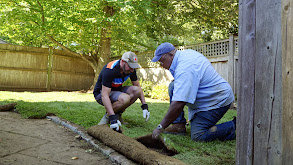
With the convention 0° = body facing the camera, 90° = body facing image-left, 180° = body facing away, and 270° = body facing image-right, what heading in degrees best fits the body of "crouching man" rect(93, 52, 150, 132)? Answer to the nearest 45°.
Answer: approximately 315°

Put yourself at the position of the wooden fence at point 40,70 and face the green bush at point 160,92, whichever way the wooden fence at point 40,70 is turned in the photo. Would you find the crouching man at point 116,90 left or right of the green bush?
right

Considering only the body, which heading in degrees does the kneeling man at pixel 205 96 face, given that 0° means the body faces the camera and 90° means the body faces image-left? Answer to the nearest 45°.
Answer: approximately 90°

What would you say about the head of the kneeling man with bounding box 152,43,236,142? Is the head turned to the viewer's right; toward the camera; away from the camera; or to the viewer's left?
to the viewer's left

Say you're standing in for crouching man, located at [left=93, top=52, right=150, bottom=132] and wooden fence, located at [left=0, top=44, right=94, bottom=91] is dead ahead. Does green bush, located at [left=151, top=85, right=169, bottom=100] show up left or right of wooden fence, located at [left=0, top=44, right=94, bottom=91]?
right

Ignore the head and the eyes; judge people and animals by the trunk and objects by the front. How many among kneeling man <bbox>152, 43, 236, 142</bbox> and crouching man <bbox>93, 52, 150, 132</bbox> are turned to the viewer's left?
1

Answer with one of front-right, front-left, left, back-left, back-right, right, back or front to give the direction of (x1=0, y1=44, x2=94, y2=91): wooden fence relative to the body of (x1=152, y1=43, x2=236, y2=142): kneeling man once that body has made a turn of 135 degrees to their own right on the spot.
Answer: left

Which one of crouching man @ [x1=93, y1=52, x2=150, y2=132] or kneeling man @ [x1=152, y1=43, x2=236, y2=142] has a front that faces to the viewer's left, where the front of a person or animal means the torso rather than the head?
kneeling man @ [x1=152, y1=43, x2=236, y2=142]

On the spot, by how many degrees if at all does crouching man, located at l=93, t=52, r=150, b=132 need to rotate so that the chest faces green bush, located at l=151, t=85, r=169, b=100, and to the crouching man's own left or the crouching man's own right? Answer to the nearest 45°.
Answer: approximately 135° to the crouching man's own left

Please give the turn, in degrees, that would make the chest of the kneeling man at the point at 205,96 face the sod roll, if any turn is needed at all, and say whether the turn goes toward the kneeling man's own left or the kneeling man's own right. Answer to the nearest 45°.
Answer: approximately 45° to the kneeling man's own left
